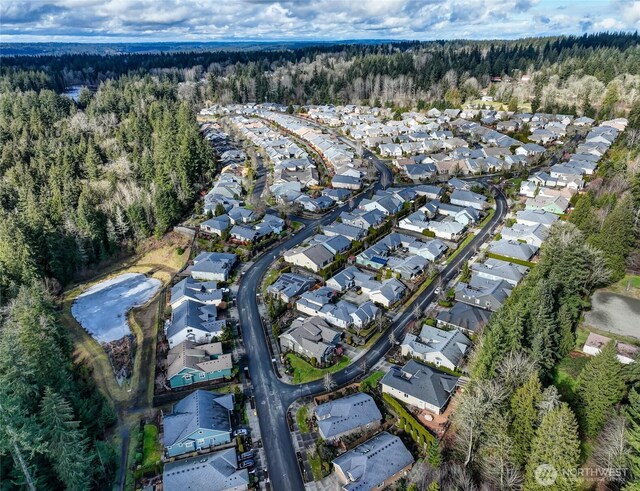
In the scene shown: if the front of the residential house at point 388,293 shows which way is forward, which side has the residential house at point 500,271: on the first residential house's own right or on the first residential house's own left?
on the first residential house's own left

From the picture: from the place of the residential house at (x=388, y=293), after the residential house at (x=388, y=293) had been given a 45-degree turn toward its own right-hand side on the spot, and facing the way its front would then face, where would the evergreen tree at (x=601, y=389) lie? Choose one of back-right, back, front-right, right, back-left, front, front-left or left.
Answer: front-left

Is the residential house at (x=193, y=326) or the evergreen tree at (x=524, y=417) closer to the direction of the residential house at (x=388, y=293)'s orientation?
the evergreen tree

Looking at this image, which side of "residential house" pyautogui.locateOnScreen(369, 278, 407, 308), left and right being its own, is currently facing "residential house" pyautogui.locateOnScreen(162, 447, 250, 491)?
right

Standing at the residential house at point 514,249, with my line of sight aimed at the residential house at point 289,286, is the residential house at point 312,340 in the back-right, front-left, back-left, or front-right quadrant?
front-left

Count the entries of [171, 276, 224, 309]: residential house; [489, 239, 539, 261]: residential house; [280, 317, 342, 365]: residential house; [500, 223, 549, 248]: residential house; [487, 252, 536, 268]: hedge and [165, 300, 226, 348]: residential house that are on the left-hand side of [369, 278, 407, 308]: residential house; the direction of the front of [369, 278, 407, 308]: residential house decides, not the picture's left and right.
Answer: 3

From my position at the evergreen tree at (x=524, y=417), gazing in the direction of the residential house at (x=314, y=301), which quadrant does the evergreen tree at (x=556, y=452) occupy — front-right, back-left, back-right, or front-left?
back-left

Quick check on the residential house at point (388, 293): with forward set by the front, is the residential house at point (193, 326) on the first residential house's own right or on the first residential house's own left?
on the first residential house's own right

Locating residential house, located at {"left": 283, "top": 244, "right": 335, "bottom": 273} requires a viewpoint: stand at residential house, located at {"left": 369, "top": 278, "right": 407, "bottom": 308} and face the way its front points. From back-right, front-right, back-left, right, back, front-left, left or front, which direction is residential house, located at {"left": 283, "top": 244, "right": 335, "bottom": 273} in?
back

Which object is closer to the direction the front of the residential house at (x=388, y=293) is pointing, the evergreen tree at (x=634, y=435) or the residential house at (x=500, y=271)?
the evergreen tree

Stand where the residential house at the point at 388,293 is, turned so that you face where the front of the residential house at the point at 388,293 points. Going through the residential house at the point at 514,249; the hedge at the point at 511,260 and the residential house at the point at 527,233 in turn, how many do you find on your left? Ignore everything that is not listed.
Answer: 3

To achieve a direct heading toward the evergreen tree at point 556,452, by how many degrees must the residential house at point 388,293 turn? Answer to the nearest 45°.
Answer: approximately 45° to its right

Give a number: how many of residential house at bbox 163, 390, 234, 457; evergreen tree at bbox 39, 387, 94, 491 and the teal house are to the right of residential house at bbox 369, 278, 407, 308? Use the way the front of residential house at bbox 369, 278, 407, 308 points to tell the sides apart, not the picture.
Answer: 3

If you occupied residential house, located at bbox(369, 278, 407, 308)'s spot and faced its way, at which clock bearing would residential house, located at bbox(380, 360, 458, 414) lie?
residential house, located at bbox(380, 360, 458, 414) is roughly at 1 o'clock from residential house, located at bbox(369, 278, 407, 308).

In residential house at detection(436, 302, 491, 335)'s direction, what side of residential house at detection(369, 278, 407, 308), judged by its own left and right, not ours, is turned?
front

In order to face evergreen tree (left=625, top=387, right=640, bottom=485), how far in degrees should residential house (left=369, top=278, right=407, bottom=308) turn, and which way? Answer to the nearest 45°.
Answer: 0° — it already faces it

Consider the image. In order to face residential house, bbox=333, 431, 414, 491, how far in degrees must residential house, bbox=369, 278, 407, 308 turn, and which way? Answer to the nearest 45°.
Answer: approximately 45° to its right
